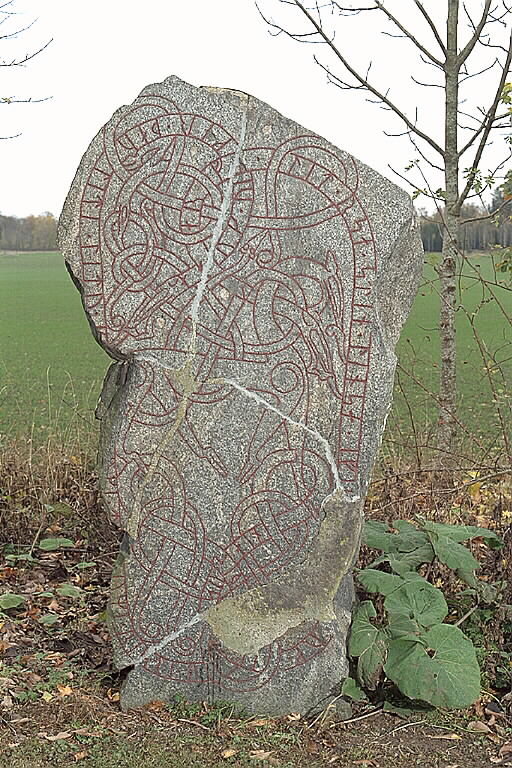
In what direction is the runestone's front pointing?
toward the camera

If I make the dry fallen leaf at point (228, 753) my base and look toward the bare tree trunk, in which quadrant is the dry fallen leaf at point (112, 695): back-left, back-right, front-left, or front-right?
front-left

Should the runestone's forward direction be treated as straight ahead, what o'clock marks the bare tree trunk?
The bare tree trunk is roughly at 7 o'clock from the runestone.

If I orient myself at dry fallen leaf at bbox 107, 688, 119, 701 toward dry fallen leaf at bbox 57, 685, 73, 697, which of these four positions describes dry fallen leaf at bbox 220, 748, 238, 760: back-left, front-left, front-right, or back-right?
back-left

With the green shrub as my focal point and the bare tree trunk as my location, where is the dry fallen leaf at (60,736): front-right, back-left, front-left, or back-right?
front-right
